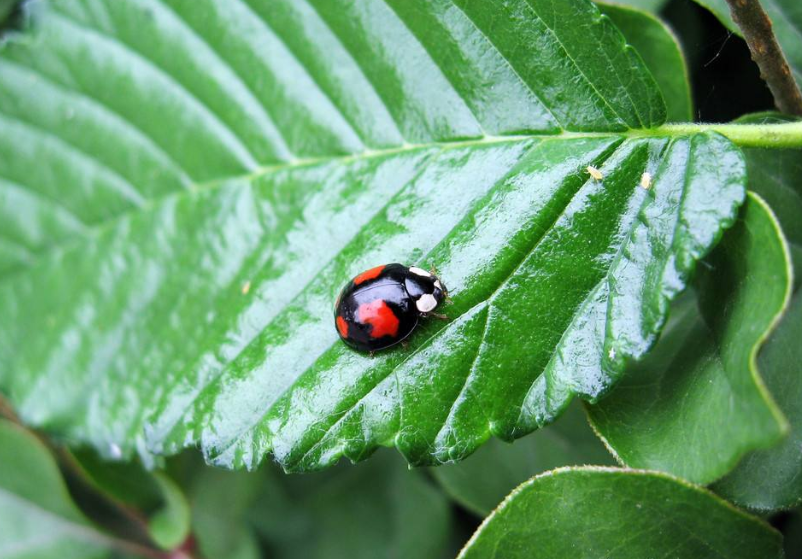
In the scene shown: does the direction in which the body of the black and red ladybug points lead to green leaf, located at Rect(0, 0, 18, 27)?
no

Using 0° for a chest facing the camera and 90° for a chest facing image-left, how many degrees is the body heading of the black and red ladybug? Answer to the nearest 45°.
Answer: approximately 270°
